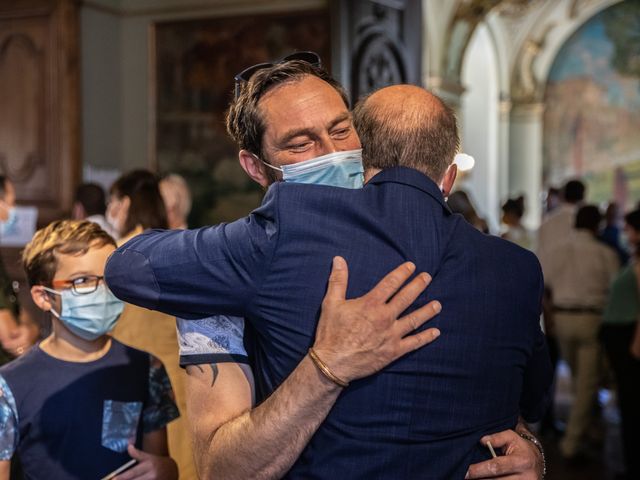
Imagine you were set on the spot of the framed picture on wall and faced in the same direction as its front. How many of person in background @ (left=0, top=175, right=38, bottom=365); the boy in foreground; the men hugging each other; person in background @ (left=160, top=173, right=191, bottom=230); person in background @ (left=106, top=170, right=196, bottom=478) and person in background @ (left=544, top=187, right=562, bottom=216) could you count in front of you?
5

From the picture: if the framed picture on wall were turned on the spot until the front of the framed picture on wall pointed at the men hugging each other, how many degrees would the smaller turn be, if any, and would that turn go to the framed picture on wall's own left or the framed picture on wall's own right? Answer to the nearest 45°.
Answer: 0° — it already faces them

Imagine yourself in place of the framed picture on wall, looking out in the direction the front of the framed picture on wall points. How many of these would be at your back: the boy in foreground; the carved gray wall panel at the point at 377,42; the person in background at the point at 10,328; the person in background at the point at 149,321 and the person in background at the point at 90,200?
0

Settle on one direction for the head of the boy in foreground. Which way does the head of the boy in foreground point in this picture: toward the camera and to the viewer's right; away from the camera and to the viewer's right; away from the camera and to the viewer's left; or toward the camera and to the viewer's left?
toward the camera and to the viewer's right

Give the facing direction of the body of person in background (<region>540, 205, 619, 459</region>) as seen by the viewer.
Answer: away from the camera

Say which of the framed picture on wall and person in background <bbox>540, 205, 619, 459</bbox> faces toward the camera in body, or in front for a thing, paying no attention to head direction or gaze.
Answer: the framed picture on wall

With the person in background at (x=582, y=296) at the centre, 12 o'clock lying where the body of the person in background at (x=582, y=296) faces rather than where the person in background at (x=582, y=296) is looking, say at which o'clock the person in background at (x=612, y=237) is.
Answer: the person in background at (x=612, y=237) is roughly at 12 o'clock from the person in background at (x=582, y=296).

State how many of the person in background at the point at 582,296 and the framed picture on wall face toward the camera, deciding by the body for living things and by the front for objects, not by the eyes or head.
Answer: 1

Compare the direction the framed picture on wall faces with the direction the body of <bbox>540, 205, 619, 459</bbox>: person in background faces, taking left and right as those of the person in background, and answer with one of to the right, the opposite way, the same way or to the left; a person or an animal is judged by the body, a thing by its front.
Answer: the opposite way

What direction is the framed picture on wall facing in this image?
toward the camera

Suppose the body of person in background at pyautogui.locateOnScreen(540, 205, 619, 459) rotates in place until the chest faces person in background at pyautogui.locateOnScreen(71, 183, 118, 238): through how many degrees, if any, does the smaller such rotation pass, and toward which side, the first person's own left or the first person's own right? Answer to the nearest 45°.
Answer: approximately 135° to the first person's own left
